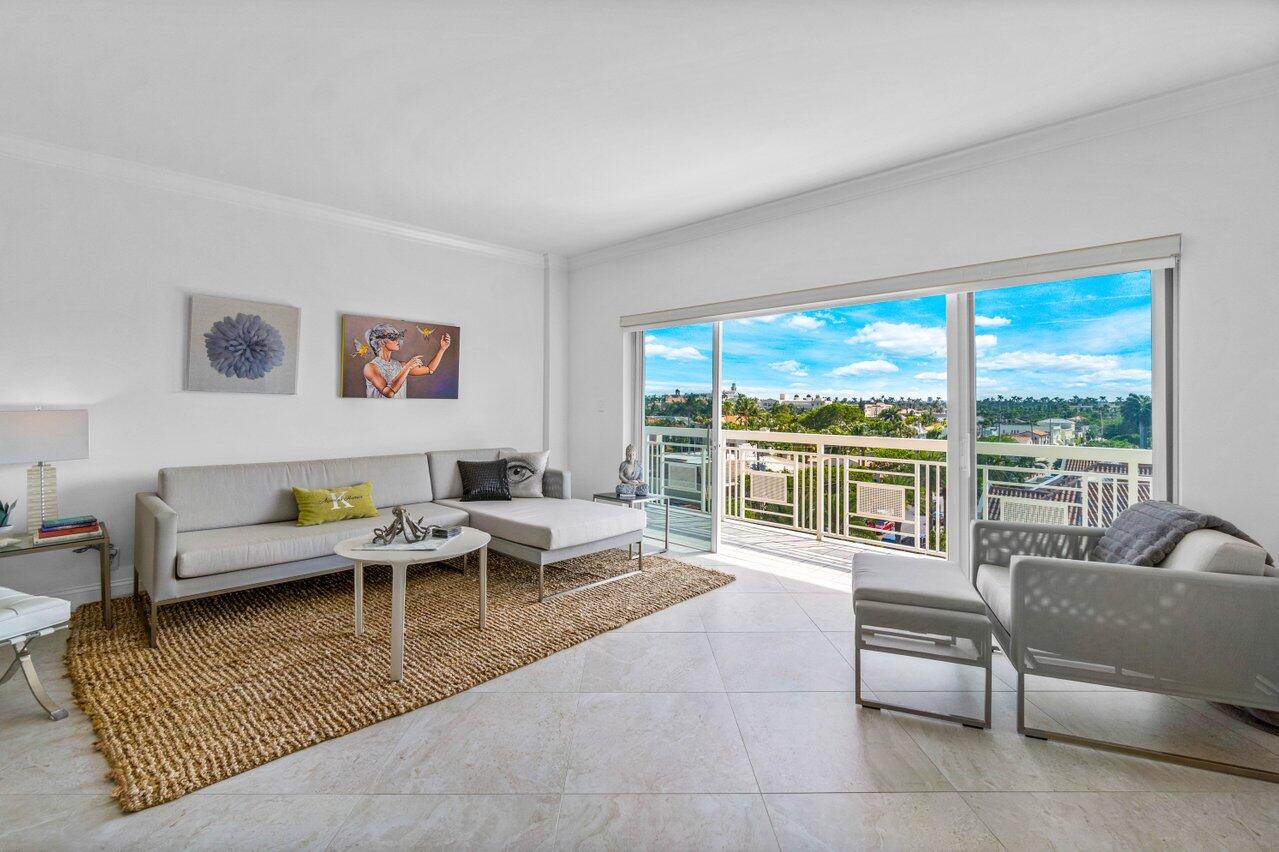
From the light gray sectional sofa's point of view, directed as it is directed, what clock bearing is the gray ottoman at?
The gray ottoman is roughly at 12 o'clock from the light gray sectional sofa.

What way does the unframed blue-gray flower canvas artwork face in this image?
toward the camera

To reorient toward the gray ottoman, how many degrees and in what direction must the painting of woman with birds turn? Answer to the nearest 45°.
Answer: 0° — it already faces it

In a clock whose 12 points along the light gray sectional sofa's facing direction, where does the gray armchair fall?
The gray armchair is roughly at 12 o'clock from the light gray sectional sofa.

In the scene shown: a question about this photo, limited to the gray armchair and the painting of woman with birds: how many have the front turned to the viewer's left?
1

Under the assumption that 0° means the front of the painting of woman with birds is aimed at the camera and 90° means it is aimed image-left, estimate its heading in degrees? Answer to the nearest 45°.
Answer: approximately 315°

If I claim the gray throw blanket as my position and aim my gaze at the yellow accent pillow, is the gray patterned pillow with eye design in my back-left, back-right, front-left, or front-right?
front-right

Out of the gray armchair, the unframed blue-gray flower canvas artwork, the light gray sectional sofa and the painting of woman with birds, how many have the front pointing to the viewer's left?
1

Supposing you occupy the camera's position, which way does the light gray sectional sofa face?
facing the viewer and to the right of the viewer

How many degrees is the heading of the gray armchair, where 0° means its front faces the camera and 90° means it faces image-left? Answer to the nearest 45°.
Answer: approximately 90°

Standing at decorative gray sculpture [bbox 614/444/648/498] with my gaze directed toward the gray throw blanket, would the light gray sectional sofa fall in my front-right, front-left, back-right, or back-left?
back-right
